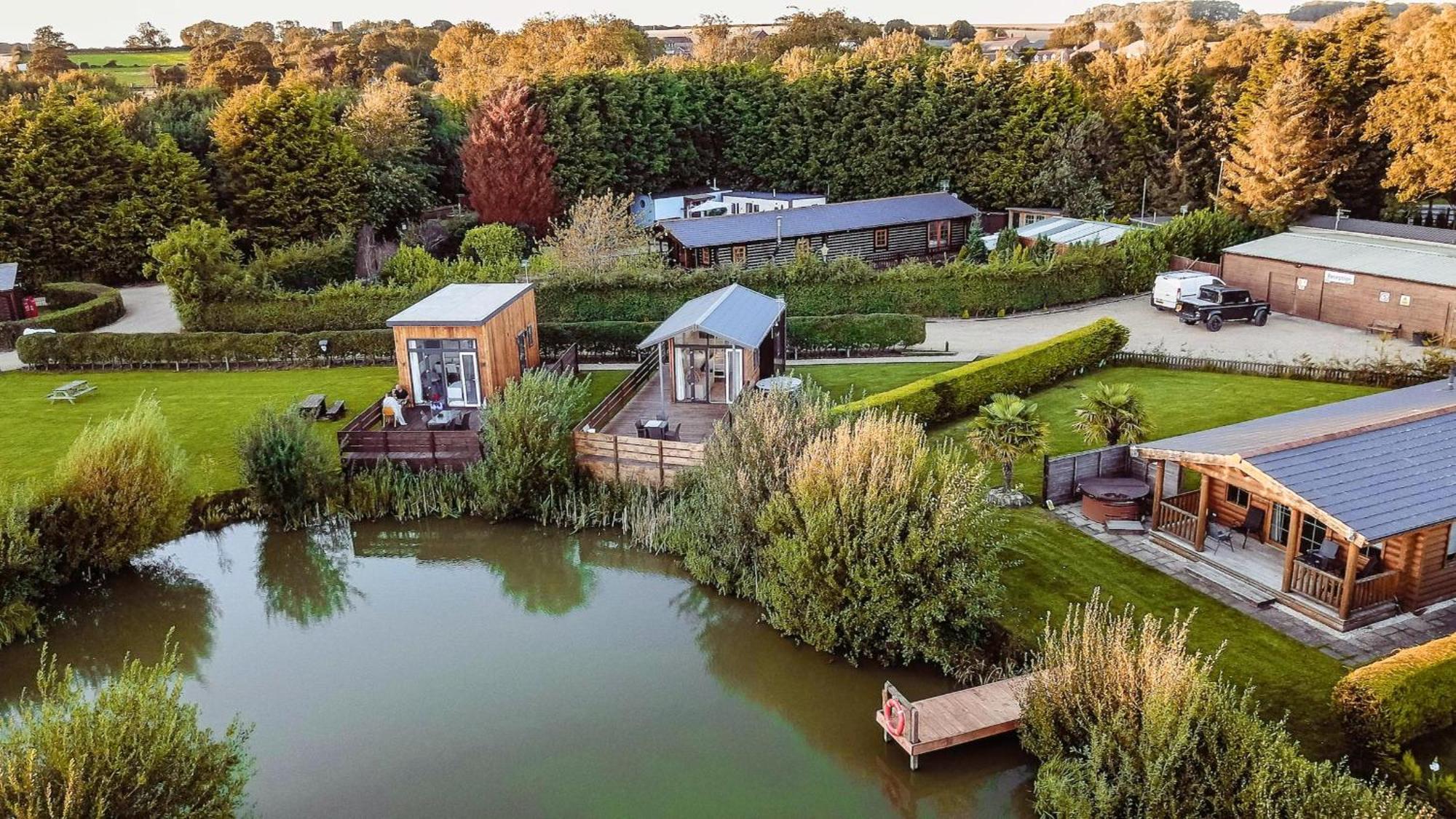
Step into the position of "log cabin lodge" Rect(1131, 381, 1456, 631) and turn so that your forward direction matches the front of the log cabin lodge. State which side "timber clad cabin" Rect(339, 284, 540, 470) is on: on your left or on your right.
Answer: on your right

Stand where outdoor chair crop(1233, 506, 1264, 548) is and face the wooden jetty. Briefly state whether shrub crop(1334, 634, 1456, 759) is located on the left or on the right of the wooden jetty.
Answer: left

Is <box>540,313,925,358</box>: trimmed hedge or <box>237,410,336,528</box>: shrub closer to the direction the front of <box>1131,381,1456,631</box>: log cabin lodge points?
the shrub
